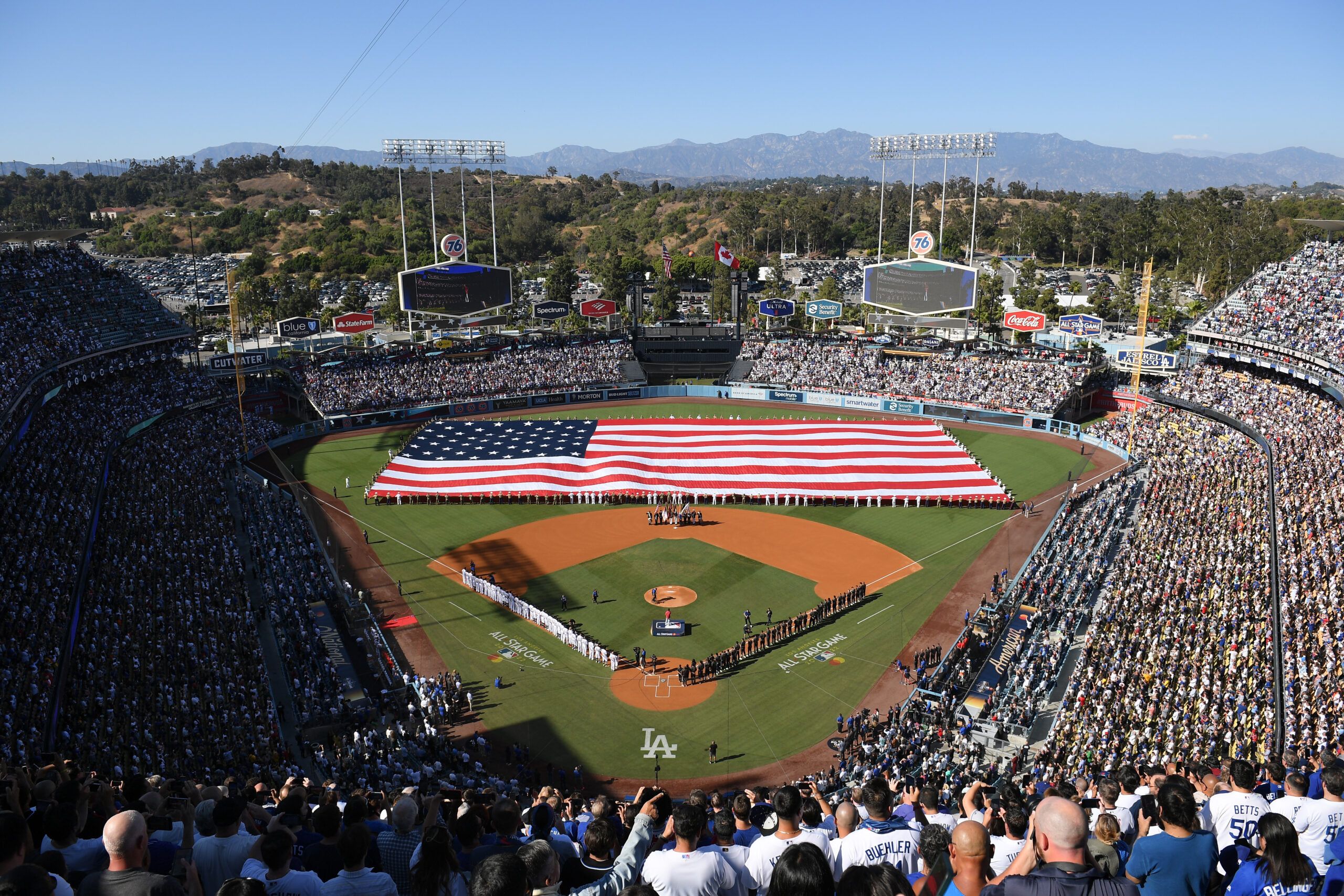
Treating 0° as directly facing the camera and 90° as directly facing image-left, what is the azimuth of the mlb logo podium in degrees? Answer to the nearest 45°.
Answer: approximately 0°

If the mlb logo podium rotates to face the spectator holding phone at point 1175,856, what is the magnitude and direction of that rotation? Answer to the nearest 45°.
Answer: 0° — it already faces them
